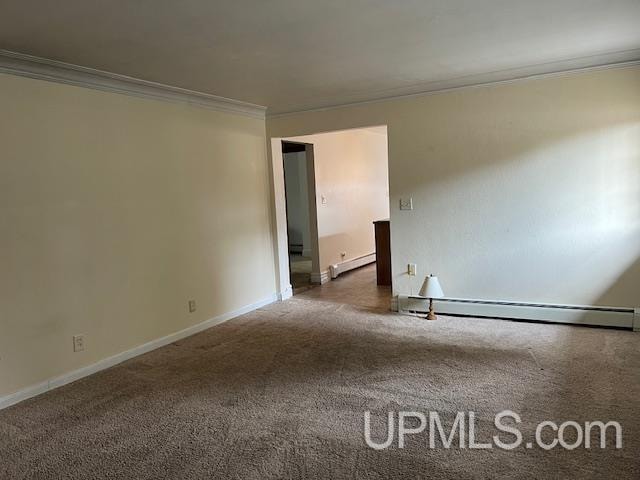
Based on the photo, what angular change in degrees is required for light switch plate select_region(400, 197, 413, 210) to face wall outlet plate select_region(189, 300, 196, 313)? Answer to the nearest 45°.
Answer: approximately 90° to its right

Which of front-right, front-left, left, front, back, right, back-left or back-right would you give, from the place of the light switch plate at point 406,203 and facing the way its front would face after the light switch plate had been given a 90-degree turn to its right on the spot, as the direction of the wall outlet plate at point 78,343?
front-left

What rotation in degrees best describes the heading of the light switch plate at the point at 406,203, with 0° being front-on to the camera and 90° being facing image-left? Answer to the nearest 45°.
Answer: approximately 0°

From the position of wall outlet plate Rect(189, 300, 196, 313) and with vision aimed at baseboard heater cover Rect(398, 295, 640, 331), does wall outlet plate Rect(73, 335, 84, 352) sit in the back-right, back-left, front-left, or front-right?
back-right

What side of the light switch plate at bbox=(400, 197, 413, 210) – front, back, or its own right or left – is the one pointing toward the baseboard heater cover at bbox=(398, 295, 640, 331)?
left
